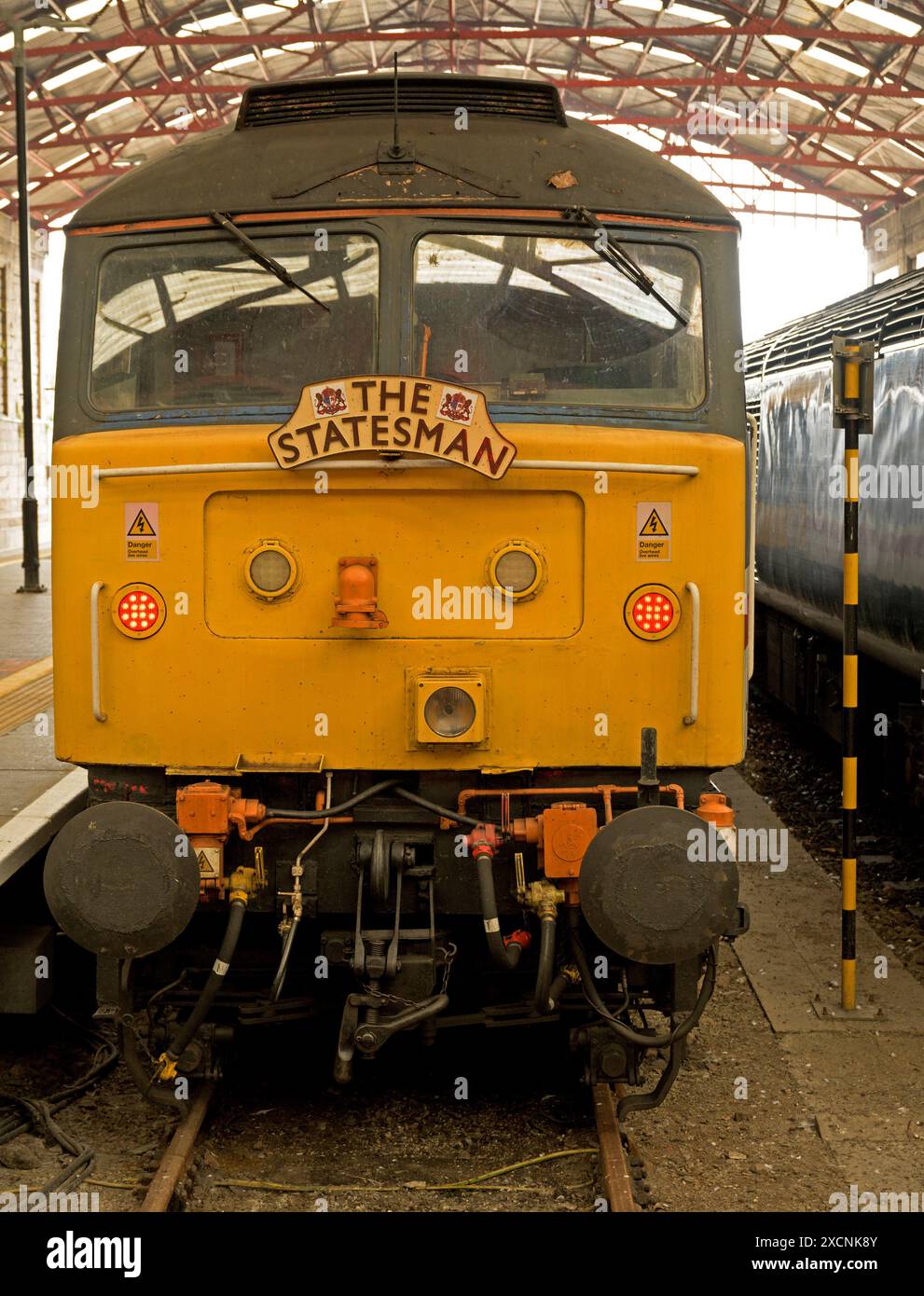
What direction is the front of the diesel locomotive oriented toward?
toward the camera
